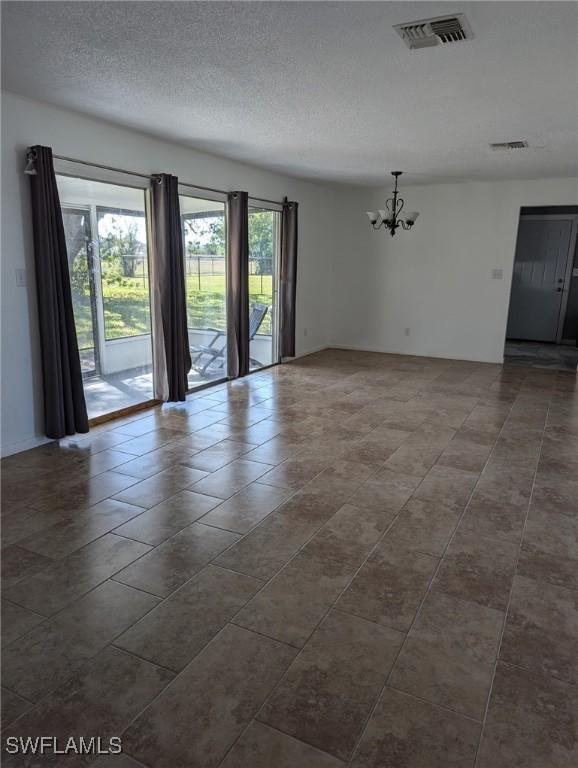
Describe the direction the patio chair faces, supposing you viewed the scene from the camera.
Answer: facing the viewer and to the left of the viewer

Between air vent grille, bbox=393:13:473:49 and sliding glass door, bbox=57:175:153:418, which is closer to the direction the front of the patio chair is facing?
the sliding glass door

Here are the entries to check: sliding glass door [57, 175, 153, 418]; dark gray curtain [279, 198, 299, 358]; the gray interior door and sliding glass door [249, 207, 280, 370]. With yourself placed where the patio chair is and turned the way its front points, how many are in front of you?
1

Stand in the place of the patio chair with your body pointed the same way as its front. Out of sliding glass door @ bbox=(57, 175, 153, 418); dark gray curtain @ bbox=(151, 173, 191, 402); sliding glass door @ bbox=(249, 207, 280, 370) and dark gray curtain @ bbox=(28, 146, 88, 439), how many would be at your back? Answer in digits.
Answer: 1

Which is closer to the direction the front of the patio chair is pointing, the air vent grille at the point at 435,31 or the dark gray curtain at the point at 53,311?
the dark gray curtain

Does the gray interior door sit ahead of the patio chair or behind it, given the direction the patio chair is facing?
behind

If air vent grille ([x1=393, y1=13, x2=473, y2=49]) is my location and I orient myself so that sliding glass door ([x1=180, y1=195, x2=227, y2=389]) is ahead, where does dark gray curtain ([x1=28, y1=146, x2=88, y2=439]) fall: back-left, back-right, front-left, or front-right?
front-left

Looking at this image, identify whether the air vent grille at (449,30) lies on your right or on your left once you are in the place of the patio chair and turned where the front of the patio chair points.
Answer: on your left

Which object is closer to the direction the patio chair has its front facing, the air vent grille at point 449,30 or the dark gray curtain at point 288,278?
the air vent grille

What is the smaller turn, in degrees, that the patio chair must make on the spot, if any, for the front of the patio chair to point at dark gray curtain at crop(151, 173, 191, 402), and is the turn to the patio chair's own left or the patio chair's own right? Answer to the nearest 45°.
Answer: approximately 45° to the patio chair's own left

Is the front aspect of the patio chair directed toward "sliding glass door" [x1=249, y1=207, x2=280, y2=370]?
no

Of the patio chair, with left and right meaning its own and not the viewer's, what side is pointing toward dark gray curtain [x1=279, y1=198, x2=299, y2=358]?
back

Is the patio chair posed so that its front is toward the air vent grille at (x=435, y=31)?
no

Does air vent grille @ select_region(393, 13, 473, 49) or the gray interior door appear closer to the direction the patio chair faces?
the air vent grille

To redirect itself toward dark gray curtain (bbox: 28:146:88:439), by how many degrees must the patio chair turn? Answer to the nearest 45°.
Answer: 0° — it already faces it
